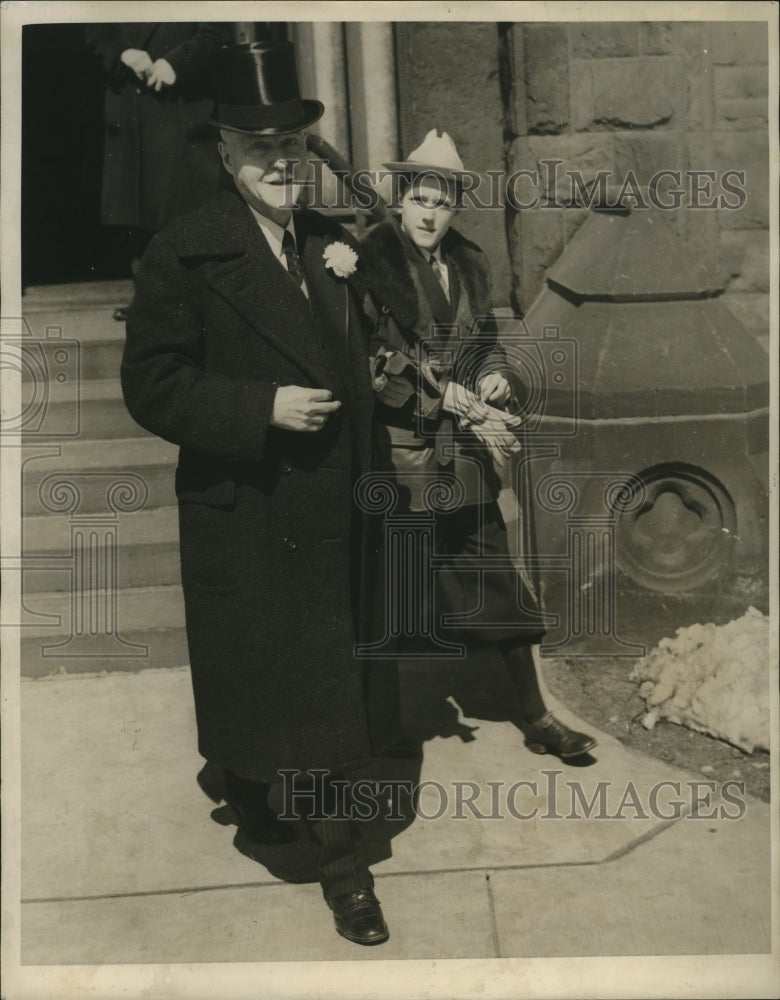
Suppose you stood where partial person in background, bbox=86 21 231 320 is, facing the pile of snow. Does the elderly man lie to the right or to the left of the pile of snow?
right

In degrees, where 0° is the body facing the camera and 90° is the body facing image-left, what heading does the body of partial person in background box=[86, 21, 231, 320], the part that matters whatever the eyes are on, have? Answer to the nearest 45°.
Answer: approximately 0°

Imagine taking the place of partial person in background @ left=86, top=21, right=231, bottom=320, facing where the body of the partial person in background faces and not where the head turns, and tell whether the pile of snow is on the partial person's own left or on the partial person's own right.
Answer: on the partial person's own left

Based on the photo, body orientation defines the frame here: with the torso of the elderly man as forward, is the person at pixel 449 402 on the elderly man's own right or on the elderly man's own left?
on the elderly man's own left

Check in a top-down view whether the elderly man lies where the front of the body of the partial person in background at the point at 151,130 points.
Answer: yes

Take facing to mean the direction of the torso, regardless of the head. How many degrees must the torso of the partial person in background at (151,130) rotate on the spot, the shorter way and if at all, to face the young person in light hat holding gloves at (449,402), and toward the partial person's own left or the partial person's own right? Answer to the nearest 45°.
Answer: approximately 45° to the partial person's own left

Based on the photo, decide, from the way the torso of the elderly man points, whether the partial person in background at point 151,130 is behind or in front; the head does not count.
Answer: behind

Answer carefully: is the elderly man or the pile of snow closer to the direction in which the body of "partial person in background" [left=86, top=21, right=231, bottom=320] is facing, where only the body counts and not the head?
the elderly man
